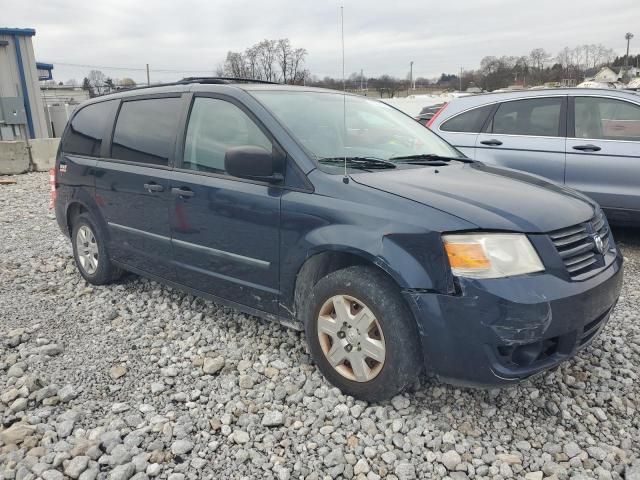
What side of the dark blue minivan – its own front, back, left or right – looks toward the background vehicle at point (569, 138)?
left

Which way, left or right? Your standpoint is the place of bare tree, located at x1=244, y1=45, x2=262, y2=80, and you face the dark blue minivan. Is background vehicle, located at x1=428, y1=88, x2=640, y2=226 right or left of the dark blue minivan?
left

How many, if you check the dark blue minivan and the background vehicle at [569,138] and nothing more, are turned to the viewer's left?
0

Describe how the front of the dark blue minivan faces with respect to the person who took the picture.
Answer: facing the viewer and to the right of the viewer

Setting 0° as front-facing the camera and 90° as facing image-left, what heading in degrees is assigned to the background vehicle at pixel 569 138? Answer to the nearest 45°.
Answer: approximately 270°

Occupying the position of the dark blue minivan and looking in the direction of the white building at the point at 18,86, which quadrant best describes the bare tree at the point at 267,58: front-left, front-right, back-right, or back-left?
front-right

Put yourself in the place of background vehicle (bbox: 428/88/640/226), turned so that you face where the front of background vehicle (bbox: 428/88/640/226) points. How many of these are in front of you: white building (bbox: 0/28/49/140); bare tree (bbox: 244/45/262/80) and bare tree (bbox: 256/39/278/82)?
0

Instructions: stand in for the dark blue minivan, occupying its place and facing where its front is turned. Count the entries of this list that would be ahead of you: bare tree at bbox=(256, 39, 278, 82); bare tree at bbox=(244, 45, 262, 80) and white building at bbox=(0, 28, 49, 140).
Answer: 0

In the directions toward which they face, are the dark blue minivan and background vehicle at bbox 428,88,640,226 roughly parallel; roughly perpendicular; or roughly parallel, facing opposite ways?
roughly parallel

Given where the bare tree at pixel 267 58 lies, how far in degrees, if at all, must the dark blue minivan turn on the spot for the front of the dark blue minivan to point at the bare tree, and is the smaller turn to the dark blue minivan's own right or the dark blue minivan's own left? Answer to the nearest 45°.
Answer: approximately 135° to the dark blue minivan's own left
